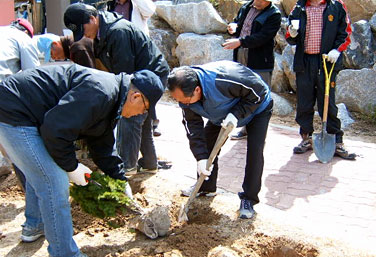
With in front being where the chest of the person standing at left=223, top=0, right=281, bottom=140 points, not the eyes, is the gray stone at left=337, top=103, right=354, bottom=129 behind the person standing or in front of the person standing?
behind

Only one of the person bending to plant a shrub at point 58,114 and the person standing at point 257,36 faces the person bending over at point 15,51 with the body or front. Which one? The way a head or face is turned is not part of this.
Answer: the person standing at point 257,36

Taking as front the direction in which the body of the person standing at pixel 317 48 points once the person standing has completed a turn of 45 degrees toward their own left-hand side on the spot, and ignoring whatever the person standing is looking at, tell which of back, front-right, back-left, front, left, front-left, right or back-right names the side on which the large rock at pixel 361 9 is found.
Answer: back-left

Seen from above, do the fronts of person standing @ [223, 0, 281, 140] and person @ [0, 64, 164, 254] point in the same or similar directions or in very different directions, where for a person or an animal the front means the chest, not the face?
very different directions

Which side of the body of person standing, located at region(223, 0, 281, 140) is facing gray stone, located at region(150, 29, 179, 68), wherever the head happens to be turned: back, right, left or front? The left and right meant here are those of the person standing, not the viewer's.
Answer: right

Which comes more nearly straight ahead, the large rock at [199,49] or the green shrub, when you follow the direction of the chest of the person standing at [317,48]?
the green shrub

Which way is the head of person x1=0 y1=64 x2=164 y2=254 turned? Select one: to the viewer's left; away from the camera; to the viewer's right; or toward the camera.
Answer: to the viewer's right

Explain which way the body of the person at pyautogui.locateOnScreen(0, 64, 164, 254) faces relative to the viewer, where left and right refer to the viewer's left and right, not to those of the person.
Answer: facing to the right of the viewer

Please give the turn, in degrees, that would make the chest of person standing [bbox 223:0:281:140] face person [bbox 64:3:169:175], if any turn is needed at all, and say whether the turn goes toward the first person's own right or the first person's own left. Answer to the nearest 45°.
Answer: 0° — they already face them
